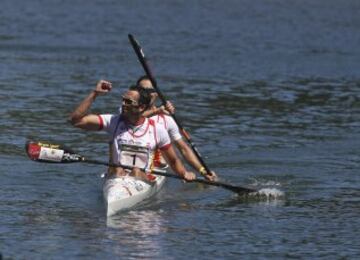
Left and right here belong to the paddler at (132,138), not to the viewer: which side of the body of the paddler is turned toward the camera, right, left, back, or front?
front

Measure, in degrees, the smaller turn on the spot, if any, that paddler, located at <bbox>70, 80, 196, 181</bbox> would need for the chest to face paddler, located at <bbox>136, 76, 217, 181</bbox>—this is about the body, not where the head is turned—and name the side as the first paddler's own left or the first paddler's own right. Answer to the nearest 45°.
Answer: approximately 135° to the first paddler's own left
